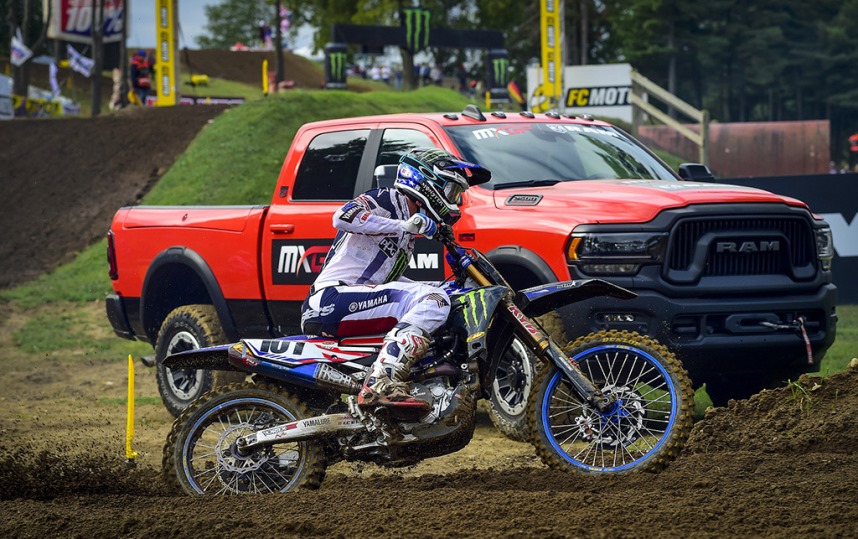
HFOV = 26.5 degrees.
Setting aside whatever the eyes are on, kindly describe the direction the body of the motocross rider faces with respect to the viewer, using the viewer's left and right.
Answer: facing to the right of the viewer

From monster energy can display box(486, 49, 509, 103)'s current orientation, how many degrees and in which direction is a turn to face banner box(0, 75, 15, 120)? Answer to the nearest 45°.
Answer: approximately 90° to its right

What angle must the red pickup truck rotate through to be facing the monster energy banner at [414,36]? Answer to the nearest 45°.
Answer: approximately 135° to its left

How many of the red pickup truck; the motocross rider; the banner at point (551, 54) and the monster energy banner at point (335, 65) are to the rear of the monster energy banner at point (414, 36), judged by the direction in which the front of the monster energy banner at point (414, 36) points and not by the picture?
0

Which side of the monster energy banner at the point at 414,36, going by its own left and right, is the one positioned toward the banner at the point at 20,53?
right

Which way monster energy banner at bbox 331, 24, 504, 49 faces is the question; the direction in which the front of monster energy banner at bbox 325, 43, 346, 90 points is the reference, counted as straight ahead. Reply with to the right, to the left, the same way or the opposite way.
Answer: the same way

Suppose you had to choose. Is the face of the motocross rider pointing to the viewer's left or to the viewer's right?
to the viewer's right

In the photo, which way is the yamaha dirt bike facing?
to the viewer's right

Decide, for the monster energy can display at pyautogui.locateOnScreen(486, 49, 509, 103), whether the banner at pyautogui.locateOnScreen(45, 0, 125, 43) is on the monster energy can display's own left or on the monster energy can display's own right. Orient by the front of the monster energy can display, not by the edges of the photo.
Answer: on the monster energy can display's own right

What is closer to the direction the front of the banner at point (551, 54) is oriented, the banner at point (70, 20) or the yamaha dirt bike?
the yamaha dirt bike

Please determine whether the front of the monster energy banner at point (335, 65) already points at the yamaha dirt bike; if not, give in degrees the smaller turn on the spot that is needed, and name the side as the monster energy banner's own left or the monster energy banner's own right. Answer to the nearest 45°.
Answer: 0° — it already faces it

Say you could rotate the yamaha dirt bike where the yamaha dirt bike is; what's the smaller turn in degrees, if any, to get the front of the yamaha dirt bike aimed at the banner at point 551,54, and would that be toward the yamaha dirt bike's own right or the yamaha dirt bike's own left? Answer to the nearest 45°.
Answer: approximately 90° to the yamaha dirt bike's own left

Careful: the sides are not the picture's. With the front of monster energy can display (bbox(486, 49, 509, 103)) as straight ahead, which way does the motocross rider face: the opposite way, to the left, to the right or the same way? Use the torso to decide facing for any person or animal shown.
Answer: to the left

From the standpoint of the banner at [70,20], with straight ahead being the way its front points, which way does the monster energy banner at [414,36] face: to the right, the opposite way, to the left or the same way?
the same way

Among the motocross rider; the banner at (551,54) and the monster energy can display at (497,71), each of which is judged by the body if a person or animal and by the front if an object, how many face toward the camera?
2

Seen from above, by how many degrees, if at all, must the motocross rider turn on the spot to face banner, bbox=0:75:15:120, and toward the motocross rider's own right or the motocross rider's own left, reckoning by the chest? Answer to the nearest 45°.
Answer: approximately 90° to the motocross rider's own left
